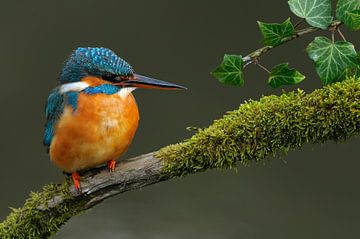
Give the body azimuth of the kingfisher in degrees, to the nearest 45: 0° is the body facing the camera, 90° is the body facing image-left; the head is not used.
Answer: approximately 315°

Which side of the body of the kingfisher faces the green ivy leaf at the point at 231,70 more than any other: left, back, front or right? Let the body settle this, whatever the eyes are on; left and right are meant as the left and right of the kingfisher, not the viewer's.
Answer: left

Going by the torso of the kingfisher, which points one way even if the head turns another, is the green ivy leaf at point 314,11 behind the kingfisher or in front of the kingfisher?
in front
